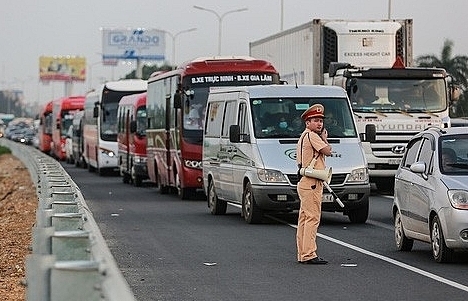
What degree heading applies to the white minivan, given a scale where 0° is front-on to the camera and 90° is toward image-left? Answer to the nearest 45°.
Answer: approximately 315°

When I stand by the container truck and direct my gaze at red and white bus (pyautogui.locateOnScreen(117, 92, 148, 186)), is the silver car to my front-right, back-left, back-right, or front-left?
back-left

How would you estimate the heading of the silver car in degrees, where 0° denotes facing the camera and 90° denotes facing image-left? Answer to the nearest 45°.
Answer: approximately 315°
